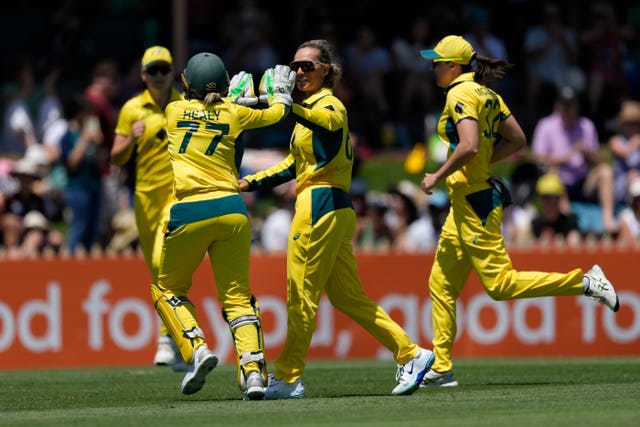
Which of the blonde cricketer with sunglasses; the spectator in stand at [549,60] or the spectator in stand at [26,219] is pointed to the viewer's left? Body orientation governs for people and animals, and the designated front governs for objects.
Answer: the blonde cricketer with sunglasses

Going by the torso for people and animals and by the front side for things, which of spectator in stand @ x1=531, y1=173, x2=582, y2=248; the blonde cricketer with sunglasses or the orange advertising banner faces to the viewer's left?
the blonde cricketer with sunglasses

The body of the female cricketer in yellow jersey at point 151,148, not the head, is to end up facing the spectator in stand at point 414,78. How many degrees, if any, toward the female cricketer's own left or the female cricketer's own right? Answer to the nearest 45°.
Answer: approximately 135° to the female cricketer's own left

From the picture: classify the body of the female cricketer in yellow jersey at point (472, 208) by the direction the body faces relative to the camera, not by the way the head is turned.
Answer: to the viewer's left

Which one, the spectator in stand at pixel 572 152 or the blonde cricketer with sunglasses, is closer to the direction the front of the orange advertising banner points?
the blonde cricketer with sunglasses

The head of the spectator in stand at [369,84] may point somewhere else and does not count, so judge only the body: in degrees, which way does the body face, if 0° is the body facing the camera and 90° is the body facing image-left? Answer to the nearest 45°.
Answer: approximately 0°

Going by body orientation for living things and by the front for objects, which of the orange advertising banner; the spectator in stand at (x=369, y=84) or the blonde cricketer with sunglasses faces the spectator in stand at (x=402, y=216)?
the spectator in stand at (x=369, y=84)

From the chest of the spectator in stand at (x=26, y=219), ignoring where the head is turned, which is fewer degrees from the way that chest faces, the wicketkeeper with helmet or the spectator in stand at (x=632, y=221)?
the wicketkeeper with helmet

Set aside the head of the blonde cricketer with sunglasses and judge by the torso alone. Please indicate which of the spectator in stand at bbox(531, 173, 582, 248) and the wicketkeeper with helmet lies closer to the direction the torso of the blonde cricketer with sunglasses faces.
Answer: the wicketkeeper with helmet
